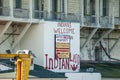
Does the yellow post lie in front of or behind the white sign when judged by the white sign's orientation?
in front

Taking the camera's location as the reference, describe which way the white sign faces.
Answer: facing the viewer
